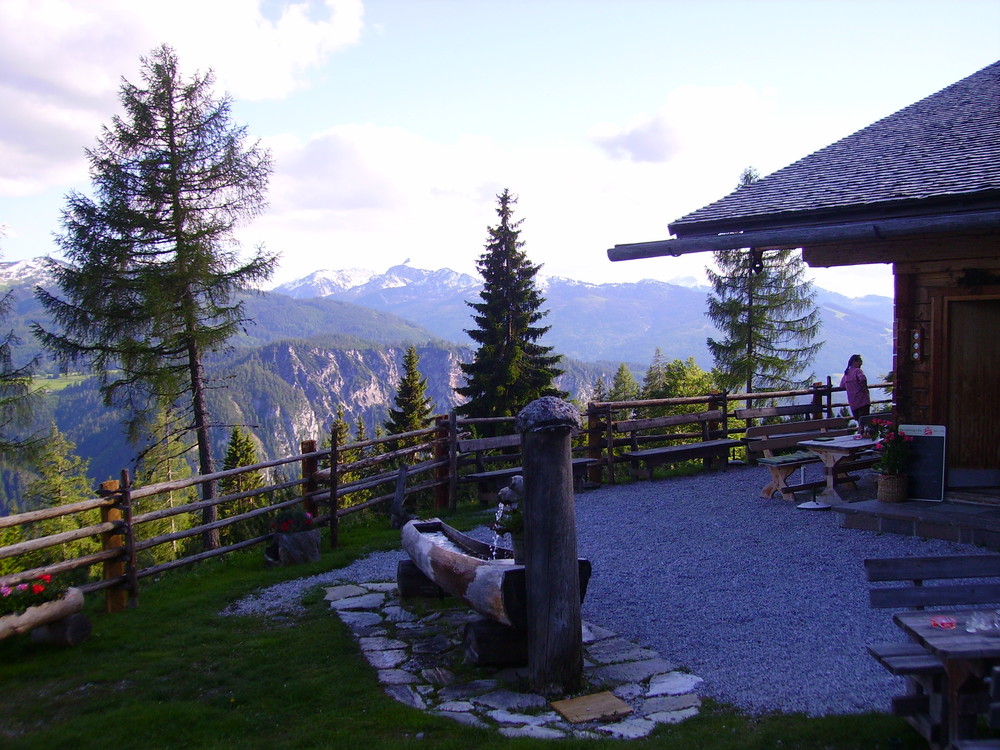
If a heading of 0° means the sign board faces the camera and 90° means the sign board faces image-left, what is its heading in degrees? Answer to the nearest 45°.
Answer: approximately 0°

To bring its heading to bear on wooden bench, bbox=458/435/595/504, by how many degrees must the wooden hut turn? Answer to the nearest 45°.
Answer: approximately 90° to its right

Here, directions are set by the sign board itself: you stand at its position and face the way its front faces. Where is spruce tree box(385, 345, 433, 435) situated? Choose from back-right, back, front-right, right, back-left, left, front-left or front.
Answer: back-right

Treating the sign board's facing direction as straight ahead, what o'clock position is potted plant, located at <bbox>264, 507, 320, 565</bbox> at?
The potted plant is roughly at 2 o'clock from the sign board.

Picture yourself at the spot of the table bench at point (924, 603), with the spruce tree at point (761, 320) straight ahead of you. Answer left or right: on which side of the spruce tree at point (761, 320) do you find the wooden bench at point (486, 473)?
left
